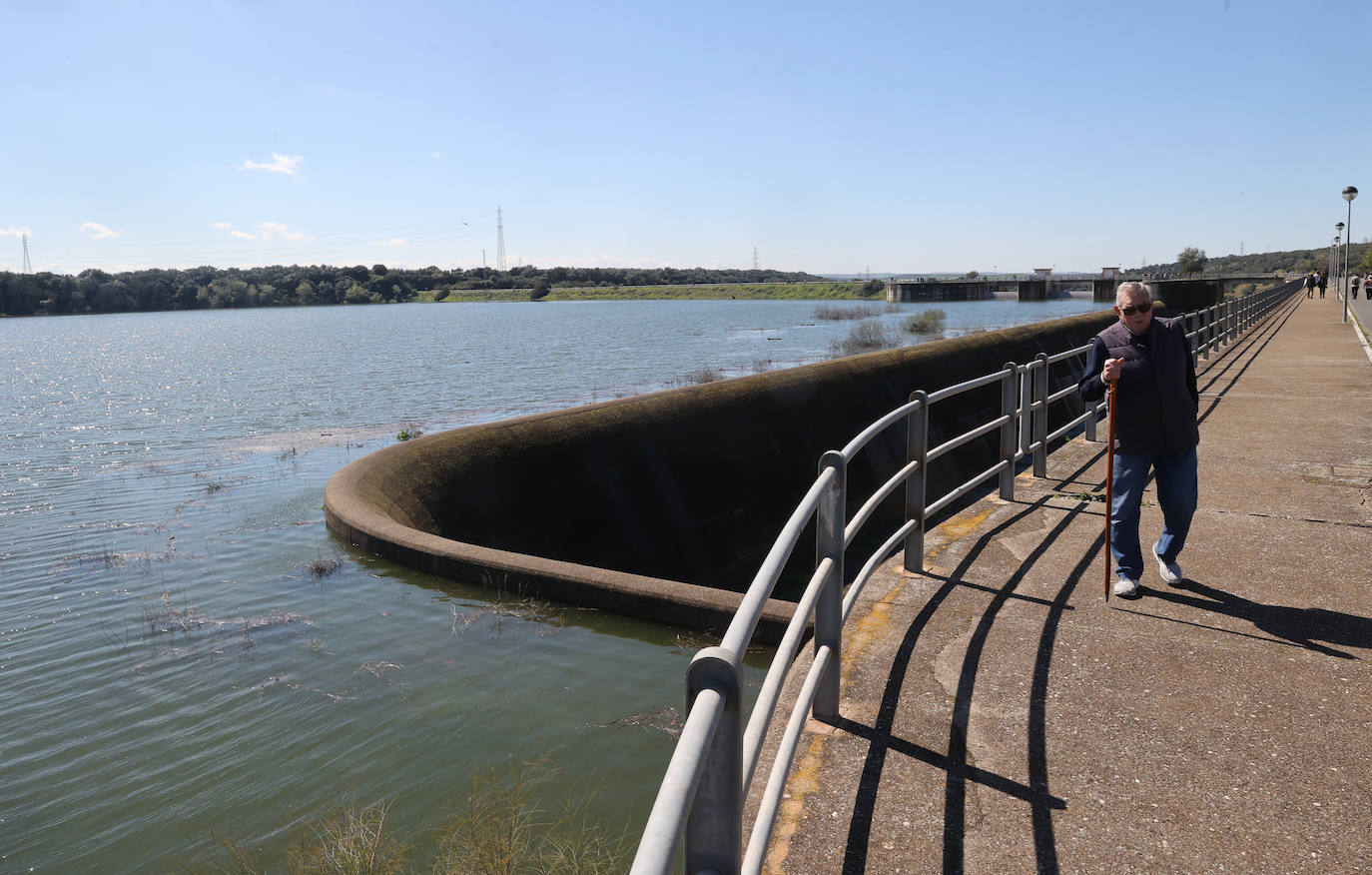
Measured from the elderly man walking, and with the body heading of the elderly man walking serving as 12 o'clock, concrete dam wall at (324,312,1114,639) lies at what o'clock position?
The concrete dam wall is roughly at 4 o'clock from the elderly man walking.

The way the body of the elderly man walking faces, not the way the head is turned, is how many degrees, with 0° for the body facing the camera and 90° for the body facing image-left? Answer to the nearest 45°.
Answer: approximately 0°
